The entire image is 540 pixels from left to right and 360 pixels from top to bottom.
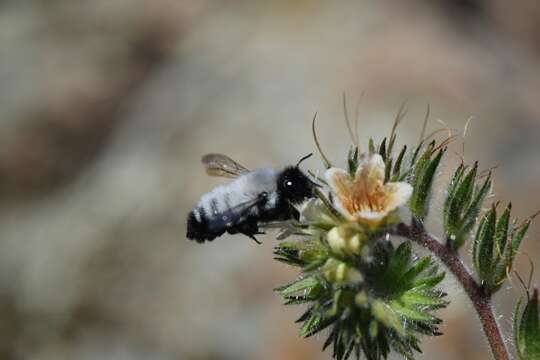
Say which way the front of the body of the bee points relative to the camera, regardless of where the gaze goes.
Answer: to the viewer's right

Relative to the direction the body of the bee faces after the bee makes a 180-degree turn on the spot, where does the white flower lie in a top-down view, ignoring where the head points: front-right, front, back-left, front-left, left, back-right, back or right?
back
